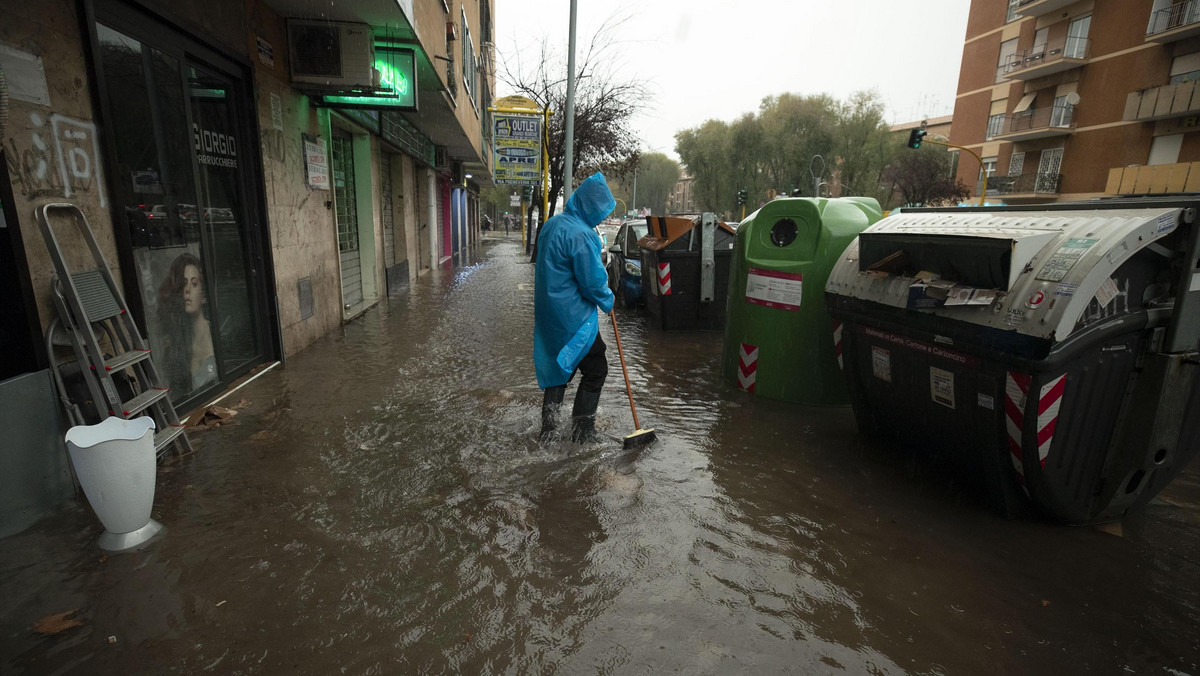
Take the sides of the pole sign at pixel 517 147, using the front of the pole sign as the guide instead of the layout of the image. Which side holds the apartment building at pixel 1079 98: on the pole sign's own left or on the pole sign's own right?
on the pole sign's own left

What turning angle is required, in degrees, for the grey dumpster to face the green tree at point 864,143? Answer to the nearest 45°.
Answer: approximately 135° to its right

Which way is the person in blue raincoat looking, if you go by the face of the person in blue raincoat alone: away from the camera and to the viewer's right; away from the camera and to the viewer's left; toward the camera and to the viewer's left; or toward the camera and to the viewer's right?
away from the camera and to the viewer's right

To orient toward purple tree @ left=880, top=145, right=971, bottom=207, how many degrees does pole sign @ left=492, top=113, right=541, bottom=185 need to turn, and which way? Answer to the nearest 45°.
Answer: approximately 135° to its left

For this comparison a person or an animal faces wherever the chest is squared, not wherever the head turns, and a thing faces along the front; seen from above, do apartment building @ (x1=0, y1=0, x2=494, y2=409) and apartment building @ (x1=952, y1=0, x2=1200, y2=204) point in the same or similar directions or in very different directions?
very different directions

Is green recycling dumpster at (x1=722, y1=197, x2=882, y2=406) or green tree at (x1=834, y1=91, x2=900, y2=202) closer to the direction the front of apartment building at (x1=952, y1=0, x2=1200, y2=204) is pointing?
the green recycling dumpster

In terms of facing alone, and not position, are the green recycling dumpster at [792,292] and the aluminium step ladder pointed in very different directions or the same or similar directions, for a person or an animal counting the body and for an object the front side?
very different directions

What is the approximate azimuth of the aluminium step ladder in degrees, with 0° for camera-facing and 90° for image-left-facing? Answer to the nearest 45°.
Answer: approximately 315°

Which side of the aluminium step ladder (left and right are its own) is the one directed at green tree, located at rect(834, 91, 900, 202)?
left

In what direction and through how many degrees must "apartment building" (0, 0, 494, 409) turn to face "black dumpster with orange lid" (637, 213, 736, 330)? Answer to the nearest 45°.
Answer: approximately 45° to its left

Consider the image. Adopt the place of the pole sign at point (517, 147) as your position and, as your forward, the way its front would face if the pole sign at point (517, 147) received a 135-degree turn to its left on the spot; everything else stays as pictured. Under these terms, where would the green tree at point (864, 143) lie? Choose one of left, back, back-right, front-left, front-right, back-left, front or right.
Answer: front
